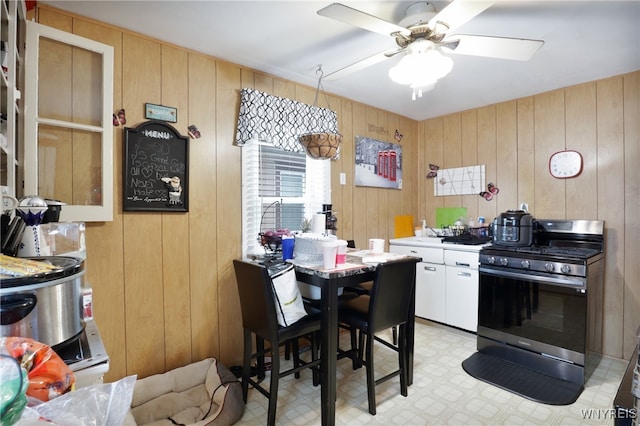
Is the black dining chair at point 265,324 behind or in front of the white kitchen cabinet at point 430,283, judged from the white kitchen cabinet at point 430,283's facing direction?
in front

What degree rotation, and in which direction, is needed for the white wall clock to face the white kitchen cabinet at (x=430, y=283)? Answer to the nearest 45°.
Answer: approximately 90° to its right

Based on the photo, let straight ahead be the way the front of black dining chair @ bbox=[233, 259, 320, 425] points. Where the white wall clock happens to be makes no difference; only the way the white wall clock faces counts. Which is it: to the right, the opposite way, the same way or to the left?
the opposite way

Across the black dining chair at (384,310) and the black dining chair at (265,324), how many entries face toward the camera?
0

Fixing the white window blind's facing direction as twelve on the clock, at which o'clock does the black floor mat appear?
The black floor mat is roughly at 11 o'clock from the white window blind.

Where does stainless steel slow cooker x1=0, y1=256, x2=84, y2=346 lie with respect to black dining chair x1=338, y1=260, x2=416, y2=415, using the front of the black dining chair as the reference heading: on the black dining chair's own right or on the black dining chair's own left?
on the black dining chair's own left

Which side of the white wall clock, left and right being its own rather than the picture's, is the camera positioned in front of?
front

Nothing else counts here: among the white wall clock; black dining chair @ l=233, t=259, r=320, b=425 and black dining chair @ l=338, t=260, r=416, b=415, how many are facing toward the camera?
1

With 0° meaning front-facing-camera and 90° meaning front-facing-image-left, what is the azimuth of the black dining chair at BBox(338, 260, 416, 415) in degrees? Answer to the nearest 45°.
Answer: approximately 135°

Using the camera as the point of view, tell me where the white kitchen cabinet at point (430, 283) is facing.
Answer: facing the viewer and to the left of the viewer

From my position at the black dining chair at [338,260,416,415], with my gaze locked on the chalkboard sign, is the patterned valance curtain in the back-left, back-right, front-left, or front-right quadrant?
front-right

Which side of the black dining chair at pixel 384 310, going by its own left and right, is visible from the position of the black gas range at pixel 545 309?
right

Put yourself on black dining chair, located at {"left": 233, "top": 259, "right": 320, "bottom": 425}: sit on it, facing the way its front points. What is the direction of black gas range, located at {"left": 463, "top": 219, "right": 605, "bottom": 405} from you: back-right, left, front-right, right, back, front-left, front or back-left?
front-right

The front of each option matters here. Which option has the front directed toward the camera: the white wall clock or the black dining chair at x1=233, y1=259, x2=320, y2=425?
the white wall clock

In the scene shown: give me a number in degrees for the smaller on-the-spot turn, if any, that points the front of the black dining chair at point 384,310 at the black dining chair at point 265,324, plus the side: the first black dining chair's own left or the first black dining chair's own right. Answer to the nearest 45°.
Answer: approximately 45° to the first black dining chair's own left

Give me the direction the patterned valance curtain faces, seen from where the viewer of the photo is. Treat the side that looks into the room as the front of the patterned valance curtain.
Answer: facing the viewer and to the right of the viewer

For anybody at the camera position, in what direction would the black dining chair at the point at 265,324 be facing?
facing away from the viewer and to the right of the viewer
